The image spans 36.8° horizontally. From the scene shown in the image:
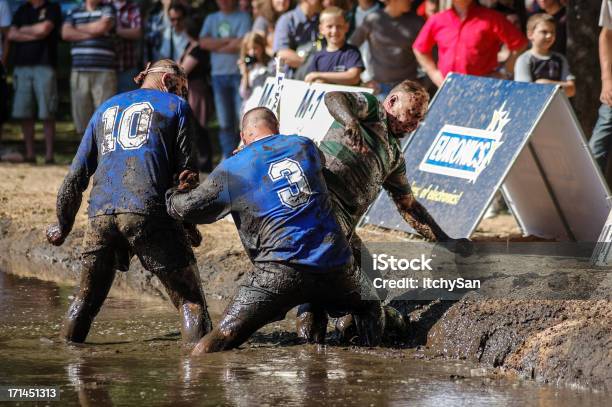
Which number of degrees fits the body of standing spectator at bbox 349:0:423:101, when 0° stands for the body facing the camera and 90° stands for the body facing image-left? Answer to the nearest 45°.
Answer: approximately 0°

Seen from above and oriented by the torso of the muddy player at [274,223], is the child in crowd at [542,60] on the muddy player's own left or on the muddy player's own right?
on the muddy player's own right

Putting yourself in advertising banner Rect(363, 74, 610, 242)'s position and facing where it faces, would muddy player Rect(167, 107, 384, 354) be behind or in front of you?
in front

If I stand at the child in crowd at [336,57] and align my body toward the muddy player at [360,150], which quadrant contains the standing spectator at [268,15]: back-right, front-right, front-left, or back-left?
back-right

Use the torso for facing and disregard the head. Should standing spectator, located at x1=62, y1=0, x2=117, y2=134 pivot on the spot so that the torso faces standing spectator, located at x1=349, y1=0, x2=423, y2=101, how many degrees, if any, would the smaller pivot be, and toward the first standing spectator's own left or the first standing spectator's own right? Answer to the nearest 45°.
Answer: approximately 45° to the first standing spectator's own left

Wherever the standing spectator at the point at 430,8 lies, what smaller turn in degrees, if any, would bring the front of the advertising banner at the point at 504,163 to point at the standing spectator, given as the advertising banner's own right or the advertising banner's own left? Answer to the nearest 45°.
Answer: approximately 135° to the advertising banner's own right

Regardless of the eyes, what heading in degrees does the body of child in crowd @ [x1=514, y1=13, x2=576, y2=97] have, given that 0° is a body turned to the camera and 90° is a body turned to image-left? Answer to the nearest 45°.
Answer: approximately 315°

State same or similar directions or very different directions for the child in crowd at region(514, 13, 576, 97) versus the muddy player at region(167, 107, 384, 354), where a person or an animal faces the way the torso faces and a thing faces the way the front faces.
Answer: very different directions

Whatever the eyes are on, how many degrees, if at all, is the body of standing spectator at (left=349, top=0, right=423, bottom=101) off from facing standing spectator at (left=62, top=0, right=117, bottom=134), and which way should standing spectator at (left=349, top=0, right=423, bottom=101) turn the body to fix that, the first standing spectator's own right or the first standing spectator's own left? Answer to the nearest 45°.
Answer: approximately 135° to the first standing spectator's own right
